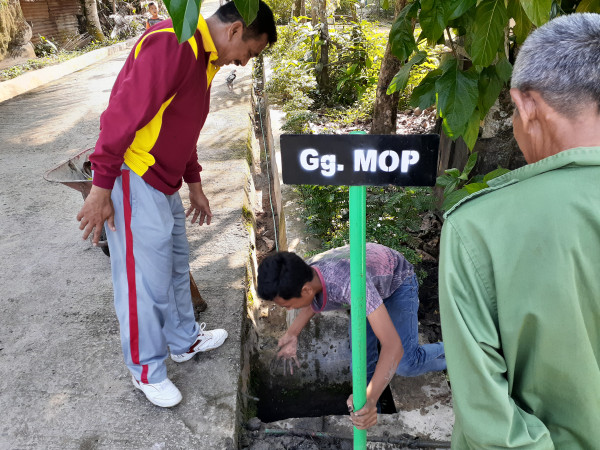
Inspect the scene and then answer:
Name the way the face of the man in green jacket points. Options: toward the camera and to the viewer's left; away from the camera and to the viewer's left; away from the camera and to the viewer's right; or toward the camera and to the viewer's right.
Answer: away from the camera and to the viewer's left

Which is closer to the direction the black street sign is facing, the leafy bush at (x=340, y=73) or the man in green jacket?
the man in green jacket

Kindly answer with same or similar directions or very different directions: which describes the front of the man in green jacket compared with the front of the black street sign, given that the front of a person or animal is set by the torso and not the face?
very different directions

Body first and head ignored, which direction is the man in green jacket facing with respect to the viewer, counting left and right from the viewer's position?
facing away from the viewer and to the left of the viewer

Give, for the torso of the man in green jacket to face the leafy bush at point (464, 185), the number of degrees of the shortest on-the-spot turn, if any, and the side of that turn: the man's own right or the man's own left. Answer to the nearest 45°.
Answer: approximately 45° to the man's own right

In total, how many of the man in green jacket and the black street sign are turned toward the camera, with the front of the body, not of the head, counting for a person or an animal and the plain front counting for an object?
1

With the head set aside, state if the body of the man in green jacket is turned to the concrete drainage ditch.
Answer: yes

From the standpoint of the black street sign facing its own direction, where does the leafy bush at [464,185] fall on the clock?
The leafy bush is roughly at 7 o'clock from the black street sign.

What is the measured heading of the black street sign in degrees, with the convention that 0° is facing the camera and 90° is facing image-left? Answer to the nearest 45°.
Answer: approximately 0°

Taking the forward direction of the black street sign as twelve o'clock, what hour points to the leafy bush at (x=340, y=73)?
The leafy bush is roughly at 6 o'clock from the black street sign.

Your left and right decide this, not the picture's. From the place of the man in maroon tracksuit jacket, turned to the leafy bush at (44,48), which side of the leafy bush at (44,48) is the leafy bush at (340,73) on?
right

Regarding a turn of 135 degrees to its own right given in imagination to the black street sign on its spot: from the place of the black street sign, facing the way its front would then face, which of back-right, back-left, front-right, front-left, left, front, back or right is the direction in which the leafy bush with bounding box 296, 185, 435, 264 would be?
front-right

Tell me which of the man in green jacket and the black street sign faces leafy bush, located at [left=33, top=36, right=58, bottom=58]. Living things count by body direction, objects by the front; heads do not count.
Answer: the man in green jacket
